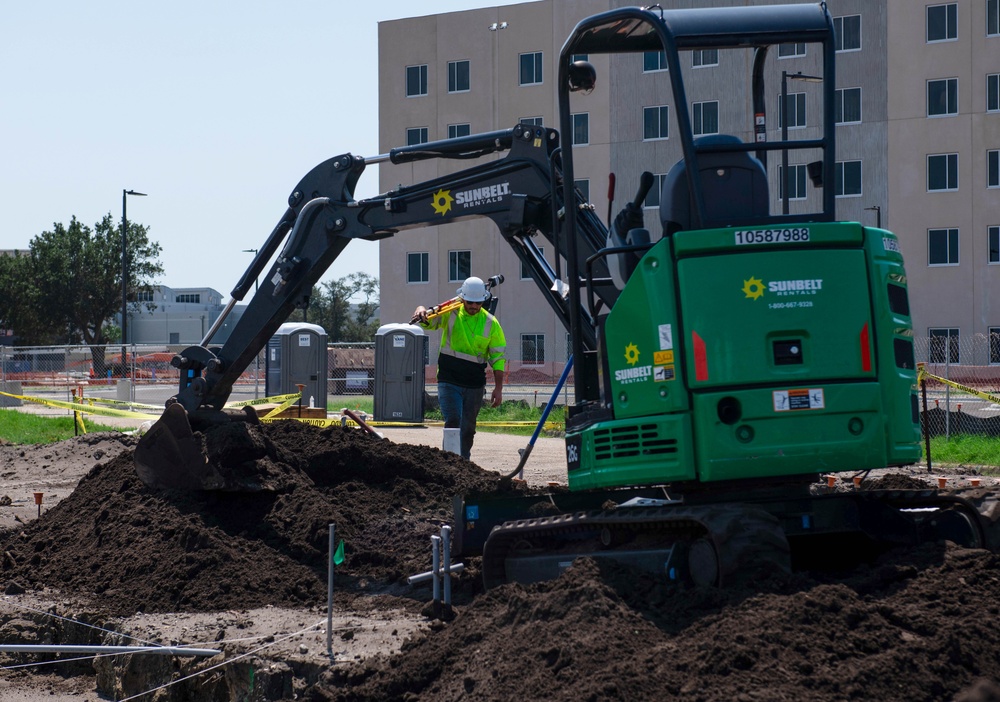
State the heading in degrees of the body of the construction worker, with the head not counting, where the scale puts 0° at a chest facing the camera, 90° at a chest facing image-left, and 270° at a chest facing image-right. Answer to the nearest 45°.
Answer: approximately 0°

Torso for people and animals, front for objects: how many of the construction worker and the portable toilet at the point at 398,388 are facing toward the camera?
2

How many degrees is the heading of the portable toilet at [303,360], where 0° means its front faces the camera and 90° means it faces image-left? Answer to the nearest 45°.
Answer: approximately 315°

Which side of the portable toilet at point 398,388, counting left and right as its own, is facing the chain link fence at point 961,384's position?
left

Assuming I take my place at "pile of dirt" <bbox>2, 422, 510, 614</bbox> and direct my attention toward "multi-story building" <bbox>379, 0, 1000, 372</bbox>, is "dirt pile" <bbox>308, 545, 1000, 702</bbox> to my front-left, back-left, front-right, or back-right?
back-right

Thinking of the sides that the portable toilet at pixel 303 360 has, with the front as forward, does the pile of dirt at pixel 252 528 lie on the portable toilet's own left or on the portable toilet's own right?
on the portable toilet's own right

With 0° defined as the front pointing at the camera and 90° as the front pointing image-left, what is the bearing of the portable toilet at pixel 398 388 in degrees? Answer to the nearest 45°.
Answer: approximately 0°

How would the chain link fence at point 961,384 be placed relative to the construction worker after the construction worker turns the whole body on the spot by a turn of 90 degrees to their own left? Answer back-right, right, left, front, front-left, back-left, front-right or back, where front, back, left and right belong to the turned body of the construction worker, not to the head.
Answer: front-left
